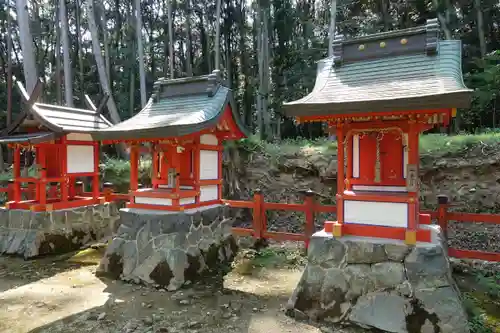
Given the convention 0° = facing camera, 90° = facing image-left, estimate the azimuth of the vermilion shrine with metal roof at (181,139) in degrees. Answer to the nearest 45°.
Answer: approximately 45°

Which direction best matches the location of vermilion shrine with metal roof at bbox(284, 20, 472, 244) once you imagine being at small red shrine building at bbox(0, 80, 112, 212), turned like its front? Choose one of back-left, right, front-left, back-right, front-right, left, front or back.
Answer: left

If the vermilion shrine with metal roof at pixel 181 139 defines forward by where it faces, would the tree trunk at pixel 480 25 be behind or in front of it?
behind

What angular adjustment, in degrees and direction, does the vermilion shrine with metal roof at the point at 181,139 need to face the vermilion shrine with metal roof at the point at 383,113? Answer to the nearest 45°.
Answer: approximately 90° to its left

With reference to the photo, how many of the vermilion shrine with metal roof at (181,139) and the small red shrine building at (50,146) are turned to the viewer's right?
0

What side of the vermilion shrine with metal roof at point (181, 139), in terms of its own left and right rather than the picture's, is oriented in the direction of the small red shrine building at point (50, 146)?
right

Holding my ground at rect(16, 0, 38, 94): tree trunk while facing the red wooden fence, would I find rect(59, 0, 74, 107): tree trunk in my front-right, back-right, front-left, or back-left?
back-left

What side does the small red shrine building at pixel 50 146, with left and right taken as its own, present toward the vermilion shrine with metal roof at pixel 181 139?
left

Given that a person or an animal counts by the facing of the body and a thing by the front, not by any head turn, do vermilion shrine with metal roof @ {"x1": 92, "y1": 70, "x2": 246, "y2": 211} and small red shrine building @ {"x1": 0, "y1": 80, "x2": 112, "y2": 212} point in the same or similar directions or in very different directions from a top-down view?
same or similar directions
